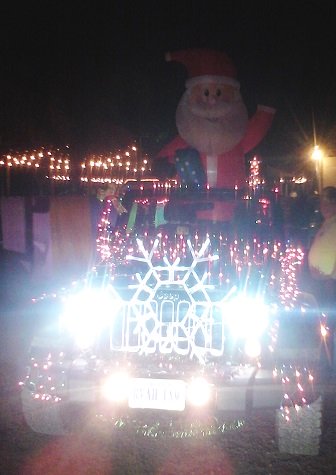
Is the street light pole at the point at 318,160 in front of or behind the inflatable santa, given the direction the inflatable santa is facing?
behind

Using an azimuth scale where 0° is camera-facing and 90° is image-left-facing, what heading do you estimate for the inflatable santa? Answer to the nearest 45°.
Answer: approximately 0°
